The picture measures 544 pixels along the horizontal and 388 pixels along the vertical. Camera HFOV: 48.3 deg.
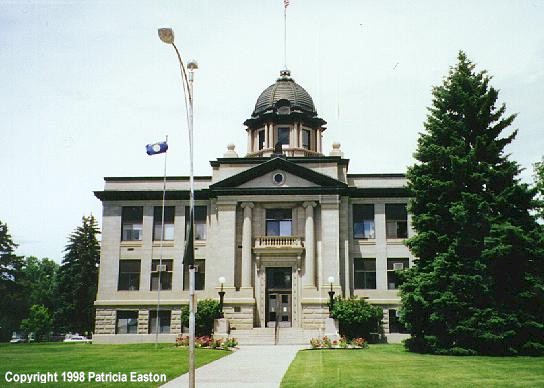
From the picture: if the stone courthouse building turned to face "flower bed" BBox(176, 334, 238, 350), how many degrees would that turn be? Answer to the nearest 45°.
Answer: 0° — it already faces it

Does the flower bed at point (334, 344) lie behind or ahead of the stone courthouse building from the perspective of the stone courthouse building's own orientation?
ahead

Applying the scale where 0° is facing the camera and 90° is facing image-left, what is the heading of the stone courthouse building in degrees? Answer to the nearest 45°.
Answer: approximately 0°

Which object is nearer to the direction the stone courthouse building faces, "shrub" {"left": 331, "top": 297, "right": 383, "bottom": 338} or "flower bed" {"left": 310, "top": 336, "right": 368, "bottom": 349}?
the flower bed

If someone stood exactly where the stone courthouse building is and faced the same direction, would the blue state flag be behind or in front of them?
in front

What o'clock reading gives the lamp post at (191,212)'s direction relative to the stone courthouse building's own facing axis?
The lamp post is roughly at 12 o'clock from the stone courthouse building.

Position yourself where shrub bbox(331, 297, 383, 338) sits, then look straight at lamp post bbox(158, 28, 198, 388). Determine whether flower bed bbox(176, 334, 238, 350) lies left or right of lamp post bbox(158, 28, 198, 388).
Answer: right

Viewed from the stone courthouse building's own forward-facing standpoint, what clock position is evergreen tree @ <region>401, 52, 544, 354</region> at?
The evergreen tree is roughly at 11 o'clock from the stone courthouse building.

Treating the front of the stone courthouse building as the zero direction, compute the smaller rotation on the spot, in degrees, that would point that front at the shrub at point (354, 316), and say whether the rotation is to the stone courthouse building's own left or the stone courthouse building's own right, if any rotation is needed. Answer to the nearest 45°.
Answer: approximately 45° to the stone courthouse building's own left
